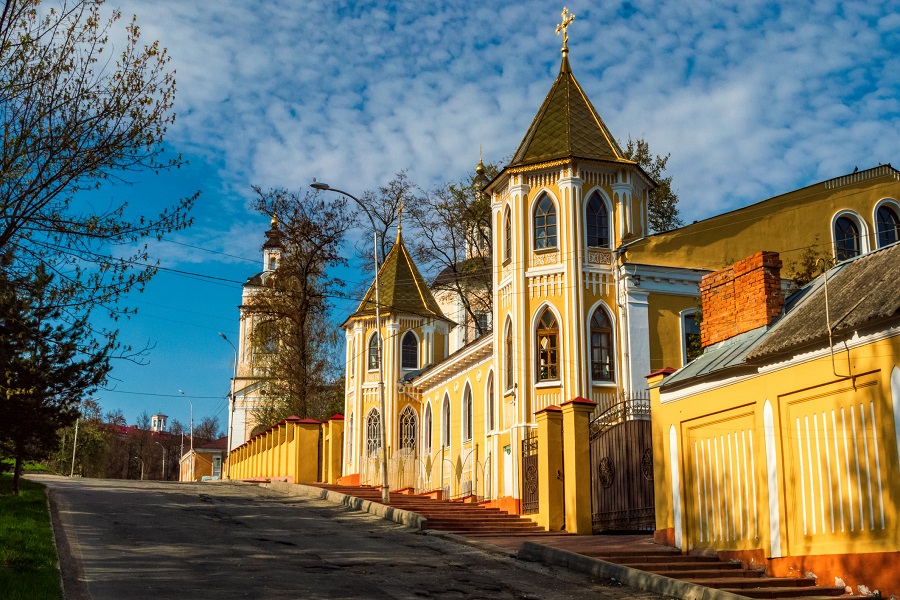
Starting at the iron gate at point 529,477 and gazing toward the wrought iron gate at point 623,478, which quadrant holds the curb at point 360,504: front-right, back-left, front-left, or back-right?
back-right

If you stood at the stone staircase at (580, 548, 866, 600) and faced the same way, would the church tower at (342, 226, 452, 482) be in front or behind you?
behind

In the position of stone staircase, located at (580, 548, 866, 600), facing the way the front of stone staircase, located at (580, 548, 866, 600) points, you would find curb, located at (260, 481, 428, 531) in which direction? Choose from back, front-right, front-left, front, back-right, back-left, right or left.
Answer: back

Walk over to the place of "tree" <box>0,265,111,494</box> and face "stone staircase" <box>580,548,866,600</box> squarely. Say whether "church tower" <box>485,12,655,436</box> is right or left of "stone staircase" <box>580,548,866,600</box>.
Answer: left

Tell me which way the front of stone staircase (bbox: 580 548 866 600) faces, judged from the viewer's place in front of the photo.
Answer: facing the viewer and to the right of the viewer

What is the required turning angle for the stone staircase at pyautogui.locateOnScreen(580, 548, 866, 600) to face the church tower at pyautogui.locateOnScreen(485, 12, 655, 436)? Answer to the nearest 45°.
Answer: approximately 135° to its left

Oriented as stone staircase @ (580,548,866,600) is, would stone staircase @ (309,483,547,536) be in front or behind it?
behind
